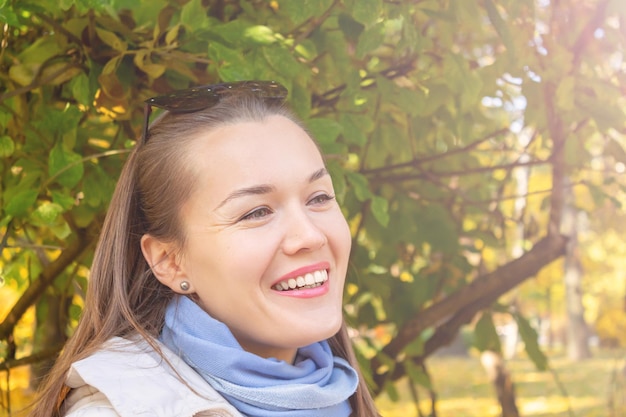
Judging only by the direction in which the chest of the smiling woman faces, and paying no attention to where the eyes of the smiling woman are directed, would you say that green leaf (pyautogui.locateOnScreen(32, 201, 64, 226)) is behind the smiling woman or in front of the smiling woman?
behind

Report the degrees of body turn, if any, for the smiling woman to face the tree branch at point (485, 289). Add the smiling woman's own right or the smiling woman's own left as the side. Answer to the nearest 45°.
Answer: approximately 90° to the smiling woman's own left

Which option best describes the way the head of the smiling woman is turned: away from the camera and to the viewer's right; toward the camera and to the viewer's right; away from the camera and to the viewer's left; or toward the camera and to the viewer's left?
toward the camera and to the viewer's right

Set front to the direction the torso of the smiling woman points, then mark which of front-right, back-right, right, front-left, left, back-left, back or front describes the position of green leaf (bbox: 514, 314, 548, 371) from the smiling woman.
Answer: left

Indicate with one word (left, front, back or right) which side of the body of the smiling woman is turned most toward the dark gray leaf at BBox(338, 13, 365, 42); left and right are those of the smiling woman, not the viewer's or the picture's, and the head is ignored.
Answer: left

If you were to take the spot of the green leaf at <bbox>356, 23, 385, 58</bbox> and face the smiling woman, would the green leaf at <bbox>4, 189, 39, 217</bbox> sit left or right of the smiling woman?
right

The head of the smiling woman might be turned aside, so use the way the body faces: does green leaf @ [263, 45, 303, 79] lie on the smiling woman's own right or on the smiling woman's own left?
on the smiling woman's own left

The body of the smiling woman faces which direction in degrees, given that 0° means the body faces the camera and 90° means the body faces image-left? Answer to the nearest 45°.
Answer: approximately 315°

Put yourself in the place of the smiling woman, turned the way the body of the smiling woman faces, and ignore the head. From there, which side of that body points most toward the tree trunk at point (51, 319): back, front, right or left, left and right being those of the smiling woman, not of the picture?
back

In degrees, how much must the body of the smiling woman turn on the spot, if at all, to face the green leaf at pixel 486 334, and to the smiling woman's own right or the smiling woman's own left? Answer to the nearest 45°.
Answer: approximately 90° to the smiling woman's own left

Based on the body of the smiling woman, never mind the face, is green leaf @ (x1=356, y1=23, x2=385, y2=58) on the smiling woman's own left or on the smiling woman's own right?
on the smiling woman's own left

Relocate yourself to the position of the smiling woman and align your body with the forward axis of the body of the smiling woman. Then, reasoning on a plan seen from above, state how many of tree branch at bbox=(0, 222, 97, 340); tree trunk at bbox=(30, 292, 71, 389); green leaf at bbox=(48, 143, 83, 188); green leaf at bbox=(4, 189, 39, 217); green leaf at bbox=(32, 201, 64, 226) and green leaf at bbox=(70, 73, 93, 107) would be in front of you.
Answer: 0

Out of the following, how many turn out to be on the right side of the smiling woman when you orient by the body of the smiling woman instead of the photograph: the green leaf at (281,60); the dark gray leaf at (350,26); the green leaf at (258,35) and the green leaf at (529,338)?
0

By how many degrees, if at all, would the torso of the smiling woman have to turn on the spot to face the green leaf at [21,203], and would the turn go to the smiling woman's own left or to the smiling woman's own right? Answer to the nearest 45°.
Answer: approximately 180°

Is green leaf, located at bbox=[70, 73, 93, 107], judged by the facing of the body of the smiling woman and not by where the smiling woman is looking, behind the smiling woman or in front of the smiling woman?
behind

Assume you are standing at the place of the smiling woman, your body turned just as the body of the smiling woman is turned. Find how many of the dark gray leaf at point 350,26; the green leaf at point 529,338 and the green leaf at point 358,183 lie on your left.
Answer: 3

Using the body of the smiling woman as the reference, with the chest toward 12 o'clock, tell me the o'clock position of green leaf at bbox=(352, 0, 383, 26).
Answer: The green leaf is roughly at 9 o'clock from the smiling woman.
